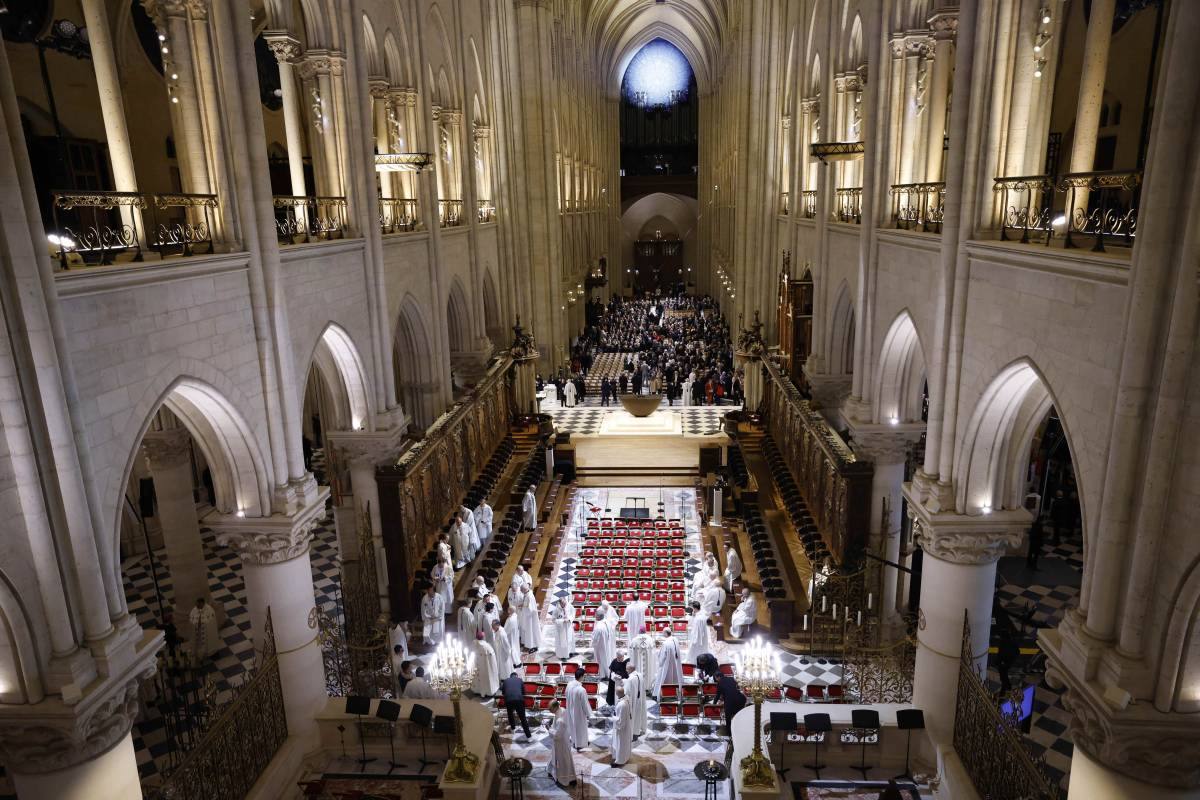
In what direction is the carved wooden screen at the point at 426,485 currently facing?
to the viewer's right

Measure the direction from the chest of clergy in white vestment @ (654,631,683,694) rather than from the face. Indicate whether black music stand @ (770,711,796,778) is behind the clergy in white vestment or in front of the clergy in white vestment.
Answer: behind

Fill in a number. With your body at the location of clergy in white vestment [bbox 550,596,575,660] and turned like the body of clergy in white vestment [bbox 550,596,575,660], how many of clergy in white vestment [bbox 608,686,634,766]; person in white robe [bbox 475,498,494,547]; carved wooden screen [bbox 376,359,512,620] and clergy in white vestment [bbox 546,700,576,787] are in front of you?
2

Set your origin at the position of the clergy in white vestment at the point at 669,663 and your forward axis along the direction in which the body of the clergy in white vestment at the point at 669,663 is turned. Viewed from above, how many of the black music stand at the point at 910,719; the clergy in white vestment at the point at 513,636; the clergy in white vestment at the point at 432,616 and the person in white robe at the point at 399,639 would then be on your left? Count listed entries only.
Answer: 3

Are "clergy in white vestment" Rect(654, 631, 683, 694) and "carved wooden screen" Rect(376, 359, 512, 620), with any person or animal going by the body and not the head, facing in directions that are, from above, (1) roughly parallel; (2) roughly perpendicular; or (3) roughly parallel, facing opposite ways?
roughly perpendicular

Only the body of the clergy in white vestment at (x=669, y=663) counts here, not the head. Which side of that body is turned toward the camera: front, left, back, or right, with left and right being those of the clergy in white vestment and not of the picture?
back
